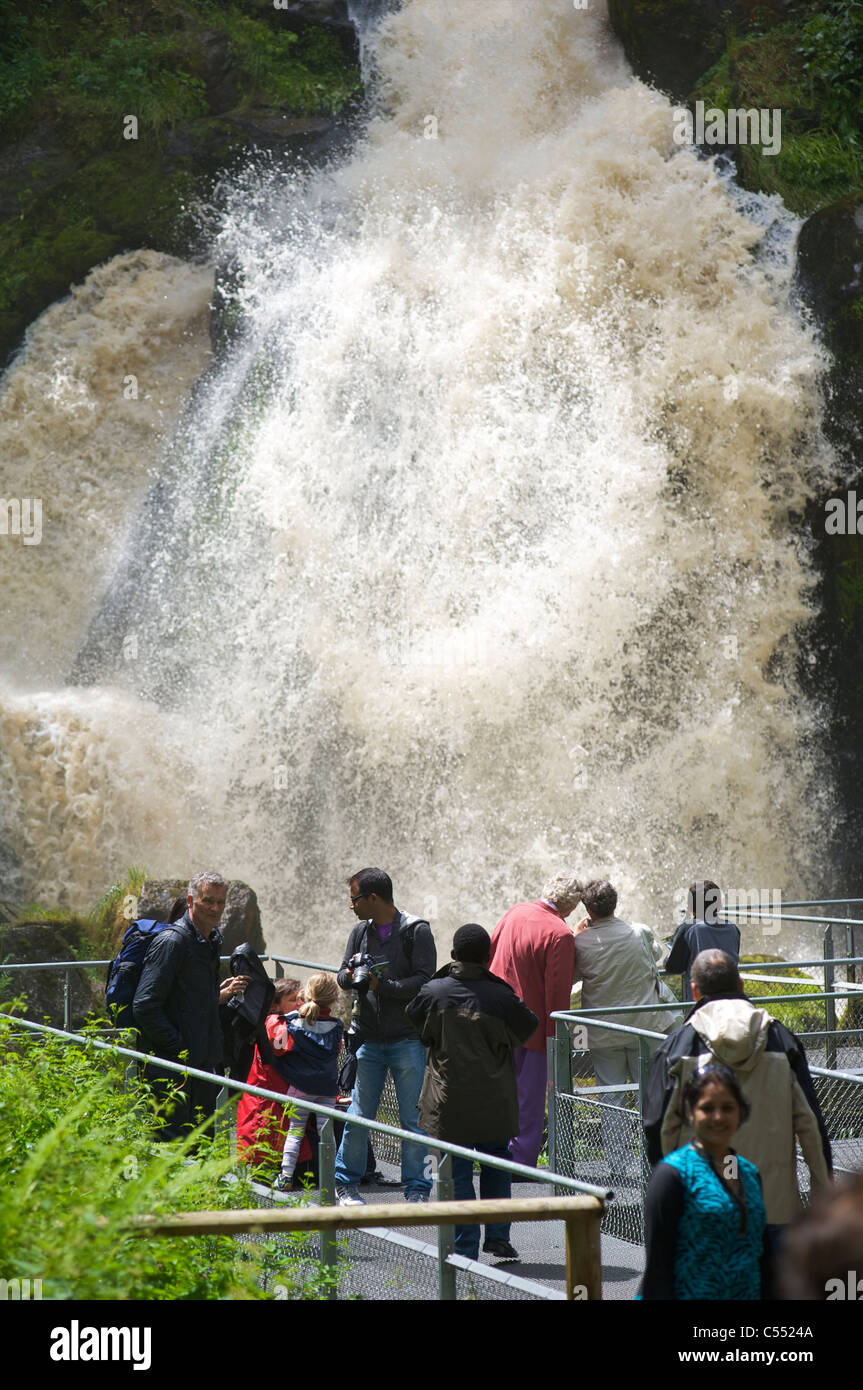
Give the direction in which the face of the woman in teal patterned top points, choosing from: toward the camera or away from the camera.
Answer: toward the camera

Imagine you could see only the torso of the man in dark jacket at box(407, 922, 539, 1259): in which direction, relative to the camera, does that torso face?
away from the camera

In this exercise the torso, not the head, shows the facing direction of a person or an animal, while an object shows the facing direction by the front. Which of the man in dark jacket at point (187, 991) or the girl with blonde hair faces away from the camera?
the girl with blonde hair

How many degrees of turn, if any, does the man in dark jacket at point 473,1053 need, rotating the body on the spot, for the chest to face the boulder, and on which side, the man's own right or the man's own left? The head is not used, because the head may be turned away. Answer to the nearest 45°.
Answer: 0° — they already face it

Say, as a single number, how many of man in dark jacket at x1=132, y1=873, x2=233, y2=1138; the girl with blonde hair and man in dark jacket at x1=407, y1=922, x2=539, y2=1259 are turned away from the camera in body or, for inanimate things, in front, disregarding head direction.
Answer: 2

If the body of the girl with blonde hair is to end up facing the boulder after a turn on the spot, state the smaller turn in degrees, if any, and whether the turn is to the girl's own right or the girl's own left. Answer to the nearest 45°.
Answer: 0° — they already face it

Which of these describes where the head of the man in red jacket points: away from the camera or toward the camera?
away from the camera

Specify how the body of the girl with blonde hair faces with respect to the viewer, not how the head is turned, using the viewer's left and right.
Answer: facing away from the viewer

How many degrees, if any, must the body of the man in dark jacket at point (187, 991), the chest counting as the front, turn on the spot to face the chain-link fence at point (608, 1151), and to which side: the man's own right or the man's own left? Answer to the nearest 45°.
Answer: approximately 45° to the man's own left

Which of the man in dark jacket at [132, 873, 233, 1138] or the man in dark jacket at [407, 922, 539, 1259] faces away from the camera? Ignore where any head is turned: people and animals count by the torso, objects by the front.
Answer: the man in dark jacket at [407, 922, 539, 1259]

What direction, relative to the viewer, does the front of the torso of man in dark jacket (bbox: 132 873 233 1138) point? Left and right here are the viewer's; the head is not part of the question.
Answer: facing the viewer and to the right of the viewer

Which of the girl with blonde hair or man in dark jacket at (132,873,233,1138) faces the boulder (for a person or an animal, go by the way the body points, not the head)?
the girl with blonde hair

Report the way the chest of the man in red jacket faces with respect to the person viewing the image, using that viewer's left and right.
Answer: facing away from the viewer and to the right of the viewer
